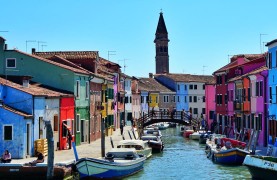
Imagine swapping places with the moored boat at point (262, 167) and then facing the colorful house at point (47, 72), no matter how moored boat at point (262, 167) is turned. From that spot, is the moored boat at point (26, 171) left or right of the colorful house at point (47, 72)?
left

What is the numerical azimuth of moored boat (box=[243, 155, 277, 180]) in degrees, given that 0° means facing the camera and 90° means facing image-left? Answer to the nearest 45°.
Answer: approximately 90°

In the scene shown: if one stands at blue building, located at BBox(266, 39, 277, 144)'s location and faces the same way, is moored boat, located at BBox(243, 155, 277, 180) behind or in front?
in front

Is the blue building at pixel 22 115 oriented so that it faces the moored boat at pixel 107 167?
yes

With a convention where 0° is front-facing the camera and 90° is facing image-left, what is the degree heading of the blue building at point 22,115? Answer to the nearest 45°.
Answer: approximately 315°

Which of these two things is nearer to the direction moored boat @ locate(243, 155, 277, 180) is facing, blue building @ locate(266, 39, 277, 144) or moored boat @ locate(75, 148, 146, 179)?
the moored boat

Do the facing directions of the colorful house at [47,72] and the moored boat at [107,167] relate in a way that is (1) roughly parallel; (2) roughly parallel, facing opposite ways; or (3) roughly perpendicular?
roughly perpendicular

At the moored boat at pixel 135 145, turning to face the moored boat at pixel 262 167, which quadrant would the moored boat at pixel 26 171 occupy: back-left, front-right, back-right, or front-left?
front-right

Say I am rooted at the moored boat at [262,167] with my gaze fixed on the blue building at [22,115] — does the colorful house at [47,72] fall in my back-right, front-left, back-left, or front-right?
front-right
